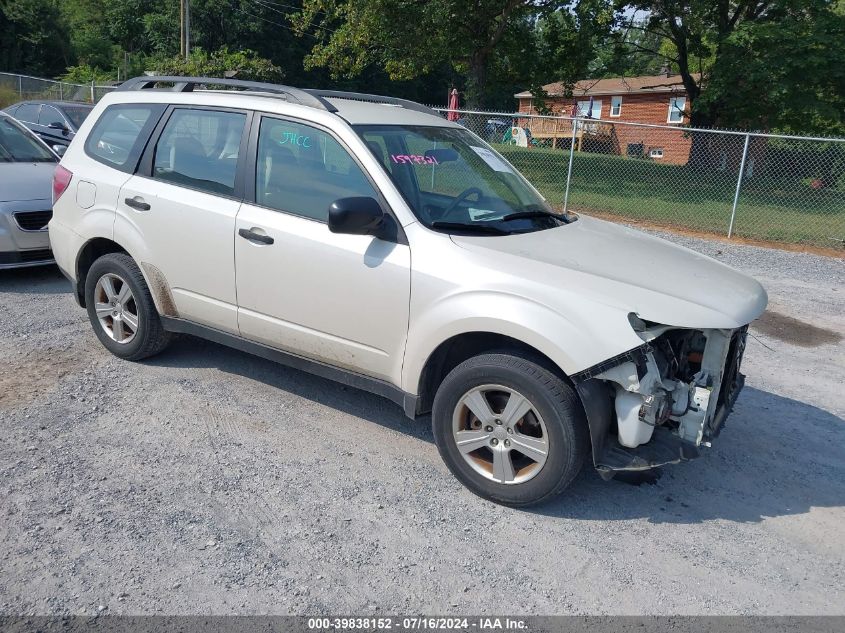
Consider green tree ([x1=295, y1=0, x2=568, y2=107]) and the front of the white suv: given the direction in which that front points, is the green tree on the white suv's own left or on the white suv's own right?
on the white suv's own left

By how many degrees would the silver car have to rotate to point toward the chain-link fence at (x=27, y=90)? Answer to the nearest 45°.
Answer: approximately 135° to its left

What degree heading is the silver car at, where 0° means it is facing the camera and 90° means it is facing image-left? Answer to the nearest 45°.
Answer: approximately 315°

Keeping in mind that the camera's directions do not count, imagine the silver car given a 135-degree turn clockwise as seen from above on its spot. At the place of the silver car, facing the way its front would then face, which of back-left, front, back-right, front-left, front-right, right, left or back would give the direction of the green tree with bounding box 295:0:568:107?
back-right

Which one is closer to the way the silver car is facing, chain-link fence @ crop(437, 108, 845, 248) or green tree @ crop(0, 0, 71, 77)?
the chain-link fence

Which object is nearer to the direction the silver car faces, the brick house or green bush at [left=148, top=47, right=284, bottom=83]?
the brick house

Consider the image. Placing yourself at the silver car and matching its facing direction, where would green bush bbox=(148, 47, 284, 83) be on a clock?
The green bush is roughly at 8 o'clock from the silver car.

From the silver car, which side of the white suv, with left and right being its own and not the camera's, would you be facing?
back

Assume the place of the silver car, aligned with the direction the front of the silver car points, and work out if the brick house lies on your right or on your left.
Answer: on your left

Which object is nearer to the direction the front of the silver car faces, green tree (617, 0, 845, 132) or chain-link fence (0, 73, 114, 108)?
the green tree

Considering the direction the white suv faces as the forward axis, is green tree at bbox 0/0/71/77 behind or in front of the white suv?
behind

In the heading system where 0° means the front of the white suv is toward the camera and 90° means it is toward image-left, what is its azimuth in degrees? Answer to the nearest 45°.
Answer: approximately 315°
